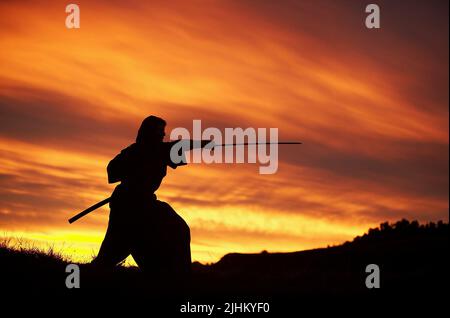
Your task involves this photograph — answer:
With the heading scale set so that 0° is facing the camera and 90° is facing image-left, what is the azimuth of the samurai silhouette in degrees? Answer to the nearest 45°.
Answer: approximately 270°
